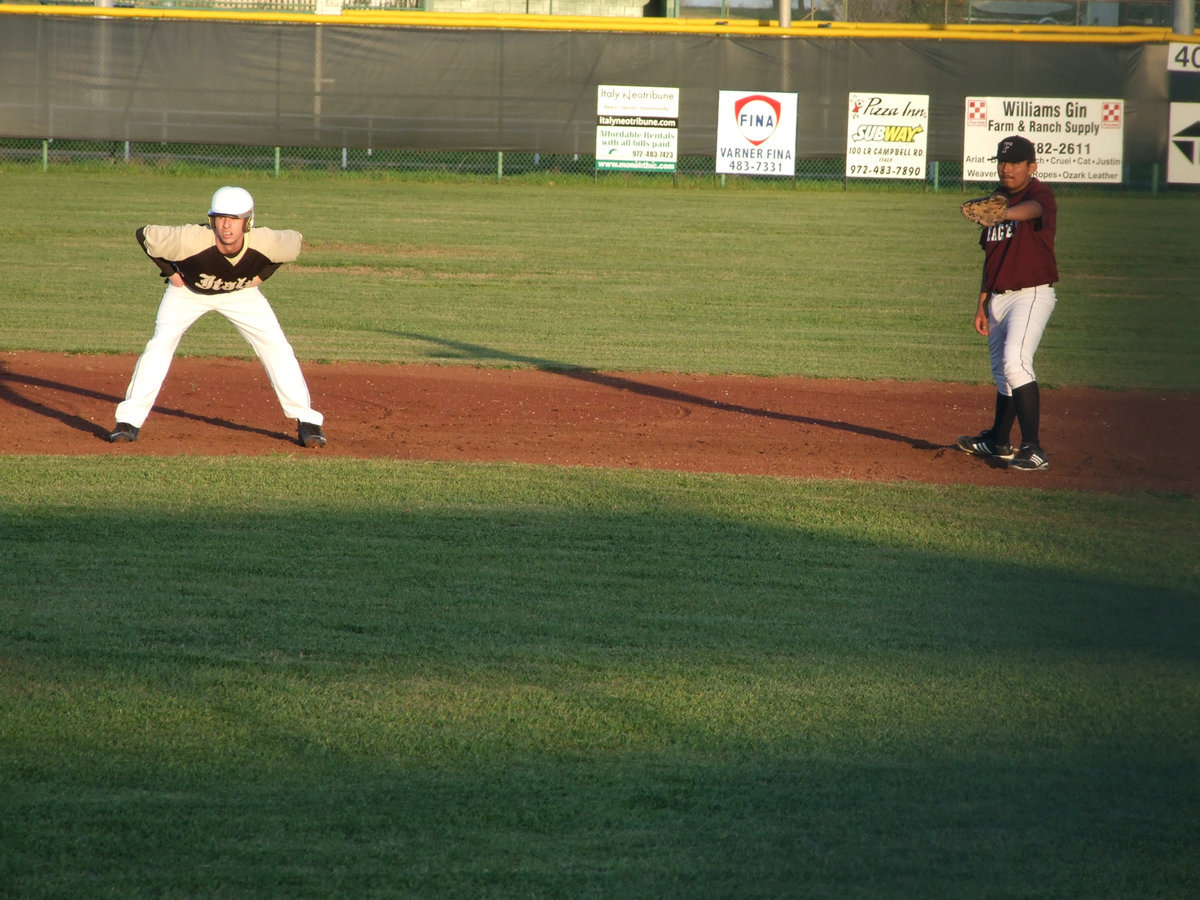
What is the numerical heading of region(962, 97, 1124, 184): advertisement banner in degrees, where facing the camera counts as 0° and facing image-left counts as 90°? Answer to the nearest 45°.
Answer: approximately 0°

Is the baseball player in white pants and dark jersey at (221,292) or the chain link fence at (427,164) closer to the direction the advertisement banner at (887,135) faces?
the baseball player in white pants and dark jersey

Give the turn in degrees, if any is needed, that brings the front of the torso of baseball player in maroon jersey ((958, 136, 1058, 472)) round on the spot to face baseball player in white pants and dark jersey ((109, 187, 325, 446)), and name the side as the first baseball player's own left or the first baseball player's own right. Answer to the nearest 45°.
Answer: approximately 45° to the first baseball player's own right

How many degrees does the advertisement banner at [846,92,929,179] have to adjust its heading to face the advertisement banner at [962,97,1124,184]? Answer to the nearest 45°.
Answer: approximately 90° to its left

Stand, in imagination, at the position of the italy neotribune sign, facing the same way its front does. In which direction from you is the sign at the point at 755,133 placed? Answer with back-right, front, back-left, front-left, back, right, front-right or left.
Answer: left

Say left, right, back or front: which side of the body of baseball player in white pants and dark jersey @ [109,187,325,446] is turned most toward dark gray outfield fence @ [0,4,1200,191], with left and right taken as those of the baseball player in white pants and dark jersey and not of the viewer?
back

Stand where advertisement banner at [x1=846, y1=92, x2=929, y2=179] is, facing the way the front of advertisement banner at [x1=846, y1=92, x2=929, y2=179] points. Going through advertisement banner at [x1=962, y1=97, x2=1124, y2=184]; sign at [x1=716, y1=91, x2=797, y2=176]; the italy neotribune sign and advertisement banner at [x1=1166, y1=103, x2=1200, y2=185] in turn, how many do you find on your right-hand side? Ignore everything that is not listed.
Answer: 2

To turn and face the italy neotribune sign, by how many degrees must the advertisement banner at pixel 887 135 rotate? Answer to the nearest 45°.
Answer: approximately 90° to its right

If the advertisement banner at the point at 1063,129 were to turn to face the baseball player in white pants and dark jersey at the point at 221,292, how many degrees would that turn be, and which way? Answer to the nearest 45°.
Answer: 0° — it already faces them

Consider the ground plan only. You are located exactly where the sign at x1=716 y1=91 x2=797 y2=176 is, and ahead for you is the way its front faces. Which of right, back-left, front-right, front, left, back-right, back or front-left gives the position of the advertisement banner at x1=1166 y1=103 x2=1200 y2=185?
left
